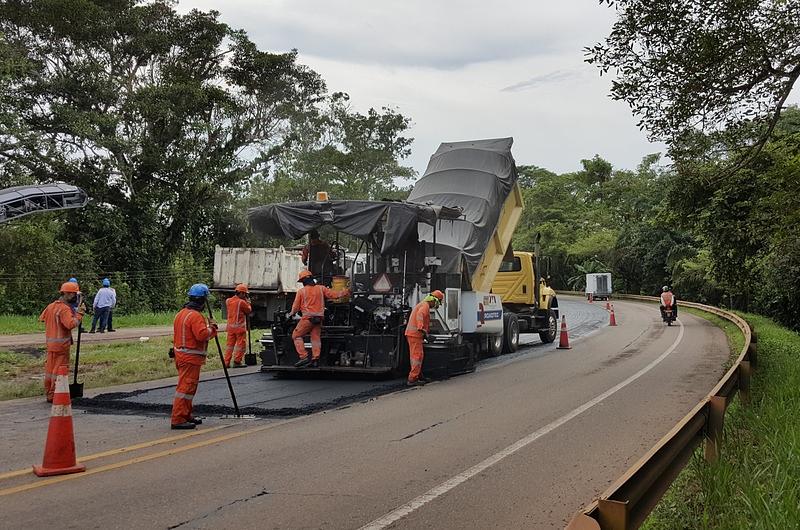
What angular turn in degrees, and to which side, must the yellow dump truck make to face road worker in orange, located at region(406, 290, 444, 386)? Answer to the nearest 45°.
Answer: approximately 135° to its right

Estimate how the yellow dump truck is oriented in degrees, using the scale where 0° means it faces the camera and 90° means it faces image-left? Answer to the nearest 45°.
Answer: approximately 225°

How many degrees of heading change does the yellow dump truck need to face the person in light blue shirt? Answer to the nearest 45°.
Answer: approximately 135° to its left

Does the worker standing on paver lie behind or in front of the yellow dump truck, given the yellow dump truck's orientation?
behind

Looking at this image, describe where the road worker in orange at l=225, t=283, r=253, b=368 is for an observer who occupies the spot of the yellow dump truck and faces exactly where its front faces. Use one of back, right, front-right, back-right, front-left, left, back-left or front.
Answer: back

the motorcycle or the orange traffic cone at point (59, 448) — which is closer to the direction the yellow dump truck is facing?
the motorcycle

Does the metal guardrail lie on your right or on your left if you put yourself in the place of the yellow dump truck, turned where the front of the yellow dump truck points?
on your right
